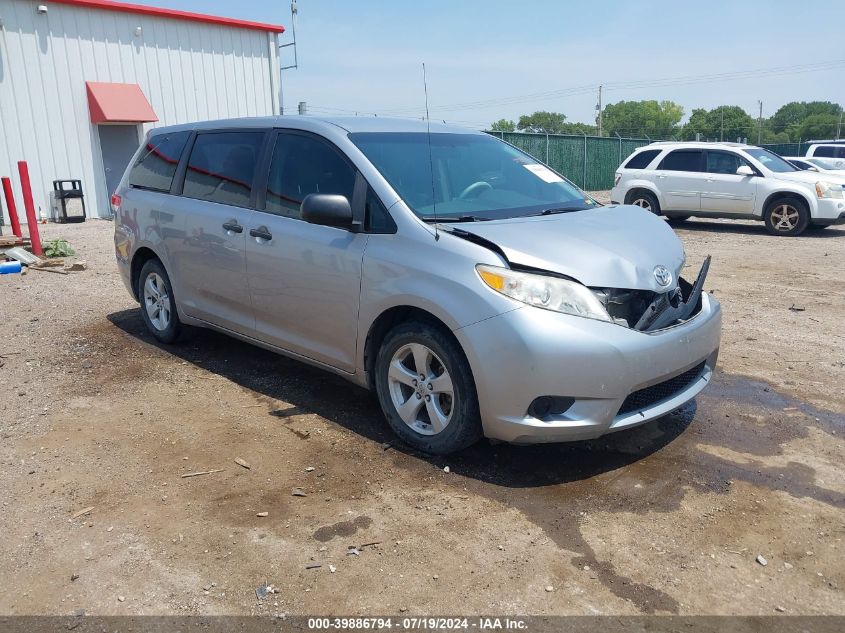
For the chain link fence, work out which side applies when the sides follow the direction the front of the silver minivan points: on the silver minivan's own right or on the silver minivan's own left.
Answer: on the silver minivan's own left

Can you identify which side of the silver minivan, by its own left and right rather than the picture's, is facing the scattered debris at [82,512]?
right

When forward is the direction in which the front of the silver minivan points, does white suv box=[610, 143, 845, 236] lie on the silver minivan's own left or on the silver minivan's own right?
on the silver minivan's own left

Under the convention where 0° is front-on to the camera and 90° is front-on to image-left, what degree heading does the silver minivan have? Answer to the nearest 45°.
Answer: approximately 315°

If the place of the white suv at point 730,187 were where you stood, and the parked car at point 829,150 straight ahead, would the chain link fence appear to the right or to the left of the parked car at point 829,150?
left

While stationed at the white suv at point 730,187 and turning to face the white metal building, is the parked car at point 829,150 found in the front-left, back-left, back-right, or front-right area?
back-right

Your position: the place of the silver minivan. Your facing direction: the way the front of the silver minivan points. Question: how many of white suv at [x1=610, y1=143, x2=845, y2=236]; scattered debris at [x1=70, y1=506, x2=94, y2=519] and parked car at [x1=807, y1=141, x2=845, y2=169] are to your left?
2

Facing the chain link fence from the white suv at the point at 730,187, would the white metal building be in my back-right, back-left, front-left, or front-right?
front-left

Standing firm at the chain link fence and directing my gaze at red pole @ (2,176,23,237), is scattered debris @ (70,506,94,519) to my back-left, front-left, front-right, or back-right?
front-left

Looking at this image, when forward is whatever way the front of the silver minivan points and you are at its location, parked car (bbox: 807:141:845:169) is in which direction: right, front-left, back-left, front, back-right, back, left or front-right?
left

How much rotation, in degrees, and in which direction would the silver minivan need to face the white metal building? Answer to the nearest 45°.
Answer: approximately 180°

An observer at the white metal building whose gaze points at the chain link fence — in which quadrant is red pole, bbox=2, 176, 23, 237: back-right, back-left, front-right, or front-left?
back-right

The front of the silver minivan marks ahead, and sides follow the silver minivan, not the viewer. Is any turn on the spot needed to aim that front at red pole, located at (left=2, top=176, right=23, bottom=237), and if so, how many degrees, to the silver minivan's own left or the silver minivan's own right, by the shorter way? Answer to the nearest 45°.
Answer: approximately 180°
